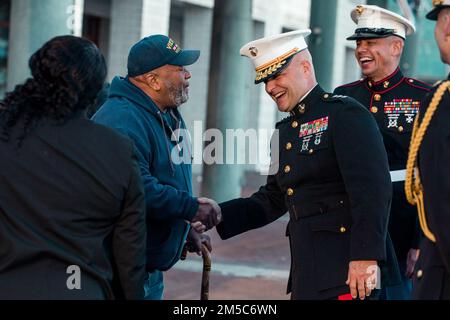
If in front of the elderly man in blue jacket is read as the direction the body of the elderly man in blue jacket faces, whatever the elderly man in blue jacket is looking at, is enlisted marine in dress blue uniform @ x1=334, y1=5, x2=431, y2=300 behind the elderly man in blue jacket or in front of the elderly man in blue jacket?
in front

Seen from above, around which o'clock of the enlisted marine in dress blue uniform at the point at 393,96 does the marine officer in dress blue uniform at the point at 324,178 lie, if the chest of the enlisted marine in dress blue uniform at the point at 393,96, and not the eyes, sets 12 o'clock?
the marine officer in dress blue uniform at the point at 324,178 is roughly at 11 o'clock from the enlisted marine in dress blue uniform at the point at 393,96.

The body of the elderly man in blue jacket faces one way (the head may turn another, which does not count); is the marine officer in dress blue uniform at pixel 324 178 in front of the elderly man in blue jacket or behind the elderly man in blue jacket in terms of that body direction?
in front

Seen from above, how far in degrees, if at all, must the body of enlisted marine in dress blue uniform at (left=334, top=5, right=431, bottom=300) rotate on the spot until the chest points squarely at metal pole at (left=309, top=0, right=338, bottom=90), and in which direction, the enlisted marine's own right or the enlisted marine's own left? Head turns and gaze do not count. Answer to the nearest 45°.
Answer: approximately 135° to the enlisted marine's own right

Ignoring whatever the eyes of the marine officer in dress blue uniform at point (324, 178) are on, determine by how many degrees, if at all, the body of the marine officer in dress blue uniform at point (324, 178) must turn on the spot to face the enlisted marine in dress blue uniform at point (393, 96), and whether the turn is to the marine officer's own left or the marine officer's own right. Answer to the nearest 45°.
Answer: approximately 135° to the marine officer's own right

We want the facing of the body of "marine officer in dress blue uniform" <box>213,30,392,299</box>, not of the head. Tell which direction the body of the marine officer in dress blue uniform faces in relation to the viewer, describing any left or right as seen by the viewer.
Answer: facing the viewer and to the left of the viewer

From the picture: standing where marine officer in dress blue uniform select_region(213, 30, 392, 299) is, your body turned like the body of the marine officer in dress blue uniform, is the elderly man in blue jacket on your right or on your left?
on your right

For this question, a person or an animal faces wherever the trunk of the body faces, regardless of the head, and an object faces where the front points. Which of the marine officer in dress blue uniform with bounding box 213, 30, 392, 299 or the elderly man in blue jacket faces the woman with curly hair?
the marine officer in dress blue uniform

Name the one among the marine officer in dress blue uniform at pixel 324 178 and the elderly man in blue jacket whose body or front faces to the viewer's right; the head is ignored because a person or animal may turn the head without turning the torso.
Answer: the elderly man in blue jacket

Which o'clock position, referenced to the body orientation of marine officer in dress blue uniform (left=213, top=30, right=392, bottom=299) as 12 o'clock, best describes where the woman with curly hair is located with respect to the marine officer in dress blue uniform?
The woman with curly hair is roughly at 12 o'clock from the marine officer in dress blue uniform.

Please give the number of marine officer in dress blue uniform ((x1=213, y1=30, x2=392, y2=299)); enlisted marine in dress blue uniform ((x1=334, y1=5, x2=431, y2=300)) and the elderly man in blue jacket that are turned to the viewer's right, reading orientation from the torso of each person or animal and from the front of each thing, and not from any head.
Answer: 1

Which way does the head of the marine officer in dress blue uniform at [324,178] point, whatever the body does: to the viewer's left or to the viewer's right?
to the viewer's left

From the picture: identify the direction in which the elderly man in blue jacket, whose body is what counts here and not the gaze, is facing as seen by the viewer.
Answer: to the viewer's right

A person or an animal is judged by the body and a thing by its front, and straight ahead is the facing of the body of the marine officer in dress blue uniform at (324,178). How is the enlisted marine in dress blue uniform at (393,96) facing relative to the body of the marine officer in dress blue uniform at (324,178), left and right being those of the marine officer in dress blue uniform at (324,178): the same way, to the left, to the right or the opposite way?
the same way

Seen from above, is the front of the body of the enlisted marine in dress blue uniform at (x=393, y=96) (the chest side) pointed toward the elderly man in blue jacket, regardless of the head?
yes

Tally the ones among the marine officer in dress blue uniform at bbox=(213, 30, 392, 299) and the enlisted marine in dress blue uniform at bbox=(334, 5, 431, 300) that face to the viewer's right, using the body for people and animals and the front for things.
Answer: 0

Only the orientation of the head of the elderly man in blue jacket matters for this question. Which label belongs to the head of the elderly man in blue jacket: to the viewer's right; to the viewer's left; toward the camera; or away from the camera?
to the viewer's right
